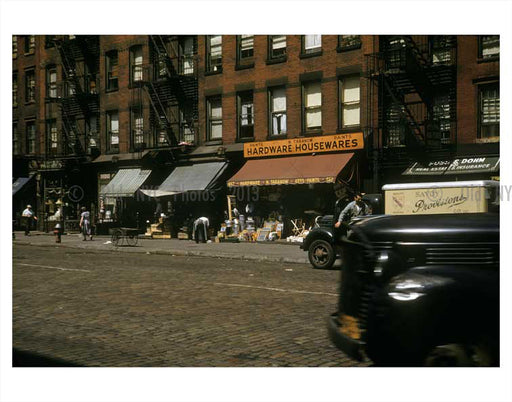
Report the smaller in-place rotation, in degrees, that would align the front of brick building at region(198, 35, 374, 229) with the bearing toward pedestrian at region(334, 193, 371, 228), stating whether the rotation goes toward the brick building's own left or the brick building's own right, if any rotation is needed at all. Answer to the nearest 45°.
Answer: approximately 45° to the brick building's own left

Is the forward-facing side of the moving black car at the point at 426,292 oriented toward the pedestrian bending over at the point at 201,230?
no

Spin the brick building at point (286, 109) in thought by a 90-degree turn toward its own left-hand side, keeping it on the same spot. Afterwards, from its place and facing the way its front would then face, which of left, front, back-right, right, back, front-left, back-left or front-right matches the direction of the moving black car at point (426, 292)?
front-right

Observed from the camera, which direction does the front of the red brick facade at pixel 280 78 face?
facing the viewer and to the left of the viewer

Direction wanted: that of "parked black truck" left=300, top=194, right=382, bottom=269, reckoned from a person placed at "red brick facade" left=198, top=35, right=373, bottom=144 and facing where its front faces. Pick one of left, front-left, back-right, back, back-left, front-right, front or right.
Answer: front-left

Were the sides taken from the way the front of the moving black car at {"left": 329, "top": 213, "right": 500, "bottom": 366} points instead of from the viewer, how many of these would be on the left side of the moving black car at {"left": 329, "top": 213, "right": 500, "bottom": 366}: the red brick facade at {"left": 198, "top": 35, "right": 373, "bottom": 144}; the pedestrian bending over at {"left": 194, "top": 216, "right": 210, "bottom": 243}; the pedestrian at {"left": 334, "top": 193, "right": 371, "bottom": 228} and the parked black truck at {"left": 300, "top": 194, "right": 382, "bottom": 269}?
0

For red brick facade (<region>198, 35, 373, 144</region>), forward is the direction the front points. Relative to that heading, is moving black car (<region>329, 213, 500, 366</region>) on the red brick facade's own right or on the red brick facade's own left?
on the red brick facade's own left

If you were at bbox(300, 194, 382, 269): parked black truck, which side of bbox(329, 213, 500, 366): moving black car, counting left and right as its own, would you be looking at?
right

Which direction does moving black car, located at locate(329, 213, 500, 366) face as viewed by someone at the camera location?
facing to the left of the viewer

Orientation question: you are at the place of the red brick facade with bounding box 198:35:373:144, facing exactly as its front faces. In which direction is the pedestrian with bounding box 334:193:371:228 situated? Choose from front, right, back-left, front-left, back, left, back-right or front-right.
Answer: front-left
